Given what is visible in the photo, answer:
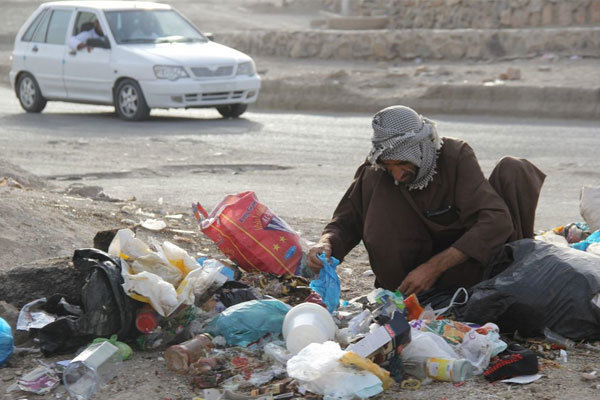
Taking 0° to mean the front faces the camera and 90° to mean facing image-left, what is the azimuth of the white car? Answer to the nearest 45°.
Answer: approximately 315°

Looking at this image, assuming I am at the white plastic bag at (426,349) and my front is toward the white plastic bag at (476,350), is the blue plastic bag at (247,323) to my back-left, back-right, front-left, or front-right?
back-left

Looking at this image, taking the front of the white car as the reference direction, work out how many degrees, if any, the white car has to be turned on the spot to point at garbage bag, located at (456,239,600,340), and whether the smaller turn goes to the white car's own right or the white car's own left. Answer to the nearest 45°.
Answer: approximately 45° to the white car's own right

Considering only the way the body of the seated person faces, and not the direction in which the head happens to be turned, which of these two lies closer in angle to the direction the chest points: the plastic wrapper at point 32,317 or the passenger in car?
the plastic wrapper

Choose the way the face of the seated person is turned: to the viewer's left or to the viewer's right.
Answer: to the viewer's left

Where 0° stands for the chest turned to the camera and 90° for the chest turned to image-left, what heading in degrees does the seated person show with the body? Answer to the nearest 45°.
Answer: approximately 45°

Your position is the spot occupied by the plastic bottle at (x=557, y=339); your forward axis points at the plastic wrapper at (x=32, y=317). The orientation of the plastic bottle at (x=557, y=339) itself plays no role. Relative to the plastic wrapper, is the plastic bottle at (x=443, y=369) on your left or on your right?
left

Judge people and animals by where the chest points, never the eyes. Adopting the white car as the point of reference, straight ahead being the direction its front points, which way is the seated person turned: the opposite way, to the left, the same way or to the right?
to the right

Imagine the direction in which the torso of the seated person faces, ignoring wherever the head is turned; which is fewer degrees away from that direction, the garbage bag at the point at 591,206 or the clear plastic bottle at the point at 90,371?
the clear plastic bottle

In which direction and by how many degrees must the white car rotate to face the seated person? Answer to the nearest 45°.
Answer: approximately 45° to its right
